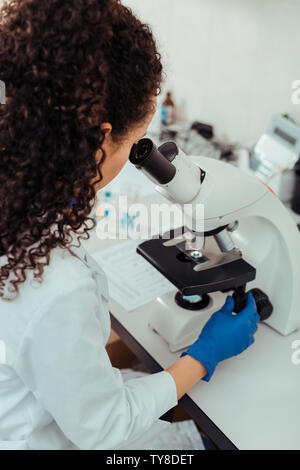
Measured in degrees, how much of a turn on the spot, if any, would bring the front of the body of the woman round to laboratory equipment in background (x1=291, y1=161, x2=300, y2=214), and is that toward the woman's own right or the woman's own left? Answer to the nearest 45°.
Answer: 0° — they already face it

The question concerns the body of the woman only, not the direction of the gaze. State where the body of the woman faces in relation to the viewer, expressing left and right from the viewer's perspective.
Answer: facing away from the viewer and to the right of the viewer

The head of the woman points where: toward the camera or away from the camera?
away from the camera
